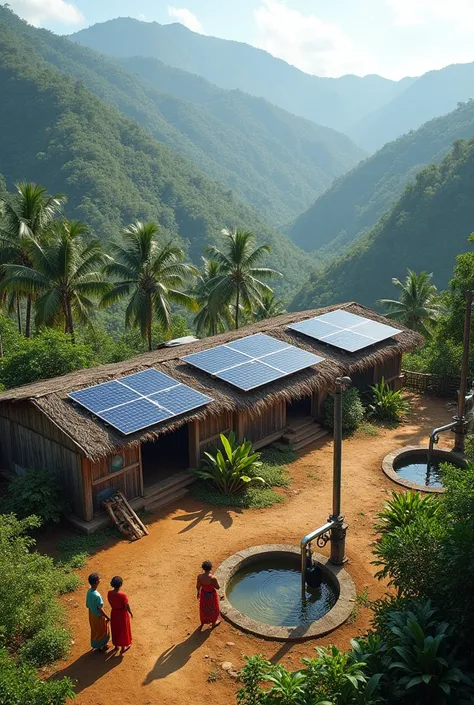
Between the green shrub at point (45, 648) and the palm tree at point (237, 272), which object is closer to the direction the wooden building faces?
the green shrub

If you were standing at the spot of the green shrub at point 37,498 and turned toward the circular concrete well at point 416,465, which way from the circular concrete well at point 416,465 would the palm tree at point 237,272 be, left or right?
left

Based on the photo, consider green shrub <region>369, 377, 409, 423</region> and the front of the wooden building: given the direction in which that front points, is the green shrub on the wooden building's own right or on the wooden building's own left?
on the wooden building's own left

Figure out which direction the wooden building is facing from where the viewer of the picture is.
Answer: facing the viewer and to the right of the viewer

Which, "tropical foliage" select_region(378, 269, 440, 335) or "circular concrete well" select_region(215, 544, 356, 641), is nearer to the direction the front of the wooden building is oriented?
the circular concrete well

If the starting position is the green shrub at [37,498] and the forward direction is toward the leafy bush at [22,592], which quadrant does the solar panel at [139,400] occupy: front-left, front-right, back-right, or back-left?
back-left
